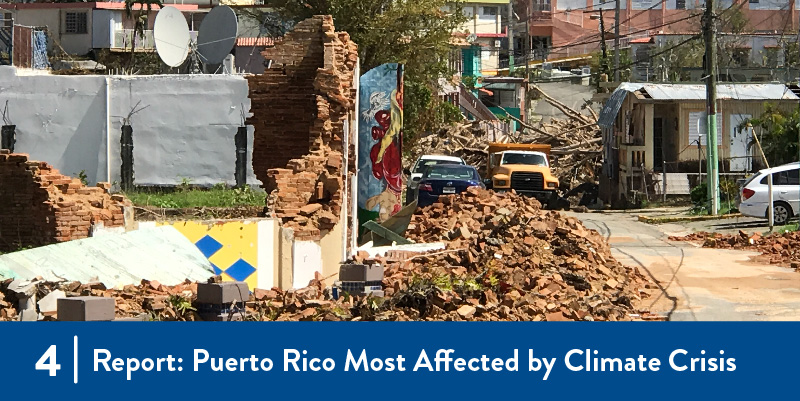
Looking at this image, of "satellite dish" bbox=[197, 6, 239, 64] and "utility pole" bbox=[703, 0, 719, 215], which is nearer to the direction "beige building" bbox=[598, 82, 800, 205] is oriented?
the utility pole

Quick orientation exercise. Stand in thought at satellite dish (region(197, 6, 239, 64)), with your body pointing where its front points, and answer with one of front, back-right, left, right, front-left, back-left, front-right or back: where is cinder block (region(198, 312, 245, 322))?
front-left

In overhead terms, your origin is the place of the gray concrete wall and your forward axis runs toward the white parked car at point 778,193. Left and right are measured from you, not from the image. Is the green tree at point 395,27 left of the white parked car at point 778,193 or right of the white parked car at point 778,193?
left

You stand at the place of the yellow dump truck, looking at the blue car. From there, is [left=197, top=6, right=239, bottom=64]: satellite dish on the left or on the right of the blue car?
right

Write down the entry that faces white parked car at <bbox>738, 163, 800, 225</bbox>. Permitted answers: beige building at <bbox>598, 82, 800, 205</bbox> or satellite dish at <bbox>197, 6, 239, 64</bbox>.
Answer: the beige building

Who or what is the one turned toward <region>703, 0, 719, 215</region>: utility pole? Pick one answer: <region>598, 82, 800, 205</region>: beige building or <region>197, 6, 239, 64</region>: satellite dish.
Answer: the beige building

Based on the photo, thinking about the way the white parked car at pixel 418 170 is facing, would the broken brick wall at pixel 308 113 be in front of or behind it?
in front

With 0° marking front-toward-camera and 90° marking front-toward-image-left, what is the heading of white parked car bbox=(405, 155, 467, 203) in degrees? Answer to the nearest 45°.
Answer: approximately 45°

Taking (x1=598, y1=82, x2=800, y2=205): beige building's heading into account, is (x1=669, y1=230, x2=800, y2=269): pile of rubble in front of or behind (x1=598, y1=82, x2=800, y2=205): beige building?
in front

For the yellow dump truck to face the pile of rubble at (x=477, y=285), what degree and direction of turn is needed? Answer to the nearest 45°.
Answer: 0° — it already faces it
